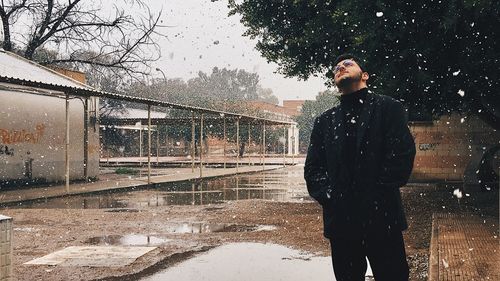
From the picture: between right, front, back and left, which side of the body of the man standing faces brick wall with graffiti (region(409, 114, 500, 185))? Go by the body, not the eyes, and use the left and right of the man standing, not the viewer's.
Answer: back

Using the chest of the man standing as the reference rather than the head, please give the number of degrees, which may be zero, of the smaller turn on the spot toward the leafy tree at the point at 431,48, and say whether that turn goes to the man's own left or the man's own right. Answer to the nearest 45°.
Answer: approximately 180°

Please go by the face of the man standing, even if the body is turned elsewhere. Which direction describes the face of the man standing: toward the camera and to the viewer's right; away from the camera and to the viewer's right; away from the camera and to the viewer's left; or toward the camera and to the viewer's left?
toward the camera and to the viewer's left

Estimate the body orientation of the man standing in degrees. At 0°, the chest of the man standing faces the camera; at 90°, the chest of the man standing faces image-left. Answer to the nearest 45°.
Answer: approximately 0°
